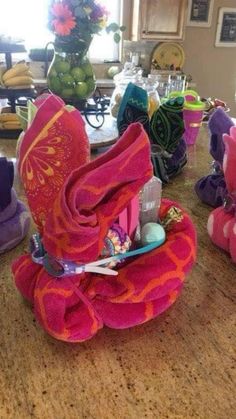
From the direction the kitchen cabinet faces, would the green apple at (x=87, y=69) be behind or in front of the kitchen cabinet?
in front

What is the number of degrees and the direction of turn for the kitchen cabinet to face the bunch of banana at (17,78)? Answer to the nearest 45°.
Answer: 0° — it already faces it

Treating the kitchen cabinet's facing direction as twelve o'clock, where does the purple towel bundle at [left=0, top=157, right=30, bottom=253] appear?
The purple towel bundle is roughly at 12 o'clock from the kitchen cabinet.

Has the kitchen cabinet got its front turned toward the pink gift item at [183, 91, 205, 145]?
yes

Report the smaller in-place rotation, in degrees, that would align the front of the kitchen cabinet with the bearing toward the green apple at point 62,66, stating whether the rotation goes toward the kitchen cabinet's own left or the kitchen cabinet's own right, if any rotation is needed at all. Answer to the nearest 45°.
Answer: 0° — it already faces it

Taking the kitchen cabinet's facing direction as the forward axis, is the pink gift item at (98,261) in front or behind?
in front

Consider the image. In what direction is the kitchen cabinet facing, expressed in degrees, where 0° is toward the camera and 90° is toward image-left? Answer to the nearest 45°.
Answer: approximately 0°

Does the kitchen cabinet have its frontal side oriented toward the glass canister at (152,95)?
yes

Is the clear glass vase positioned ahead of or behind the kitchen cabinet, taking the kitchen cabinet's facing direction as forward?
ahead
